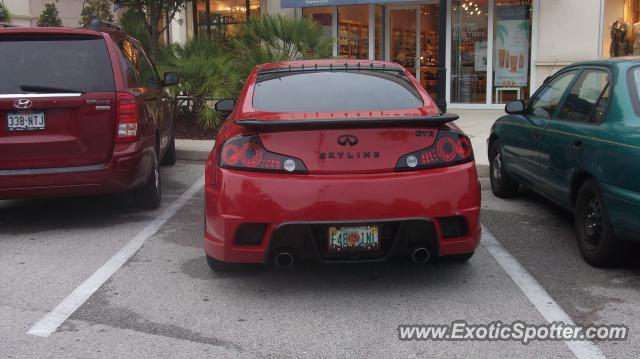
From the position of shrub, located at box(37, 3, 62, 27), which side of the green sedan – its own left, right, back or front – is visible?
front

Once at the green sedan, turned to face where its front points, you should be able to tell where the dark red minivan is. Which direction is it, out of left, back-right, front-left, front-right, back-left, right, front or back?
front-left

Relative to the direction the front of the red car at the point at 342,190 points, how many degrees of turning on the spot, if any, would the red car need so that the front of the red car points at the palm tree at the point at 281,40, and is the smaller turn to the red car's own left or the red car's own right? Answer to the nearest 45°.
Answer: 0° — it already faces it

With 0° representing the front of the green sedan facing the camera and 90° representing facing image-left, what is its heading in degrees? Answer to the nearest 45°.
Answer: approximately 135°

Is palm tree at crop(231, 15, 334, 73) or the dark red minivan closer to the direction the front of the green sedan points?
the palm tree

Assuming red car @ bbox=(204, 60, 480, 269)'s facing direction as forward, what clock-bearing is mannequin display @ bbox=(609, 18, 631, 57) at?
The mannequin display is roughly at 1 o'clock from the red car.

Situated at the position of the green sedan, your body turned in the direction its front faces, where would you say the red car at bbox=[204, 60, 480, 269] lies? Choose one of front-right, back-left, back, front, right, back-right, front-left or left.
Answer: left

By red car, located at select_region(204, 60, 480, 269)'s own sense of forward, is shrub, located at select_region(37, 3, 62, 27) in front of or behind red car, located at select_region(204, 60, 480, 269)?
in front

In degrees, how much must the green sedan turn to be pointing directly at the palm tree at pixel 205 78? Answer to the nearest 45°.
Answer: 0° — it already faces it

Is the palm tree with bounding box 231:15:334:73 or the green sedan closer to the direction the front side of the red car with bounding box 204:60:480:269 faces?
the palm tree

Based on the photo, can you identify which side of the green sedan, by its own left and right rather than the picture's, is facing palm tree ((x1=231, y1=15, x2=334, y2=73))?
front

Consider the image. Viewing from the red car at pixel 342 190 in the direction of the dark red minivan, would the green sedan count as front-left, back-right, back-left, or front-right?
back-right

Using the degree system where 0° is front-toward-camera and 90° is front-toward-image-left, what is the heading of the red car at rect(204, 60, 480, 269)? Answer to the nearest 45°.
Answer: approximately 180°

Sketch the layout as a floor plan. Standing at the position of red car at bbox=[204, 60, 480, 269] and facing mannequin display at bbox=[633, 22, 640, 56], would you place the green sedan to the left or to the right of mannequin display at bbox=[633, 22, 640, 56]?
right

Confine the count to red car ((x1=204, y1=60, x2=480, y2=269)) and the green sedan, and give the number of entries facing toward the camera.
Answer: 0
